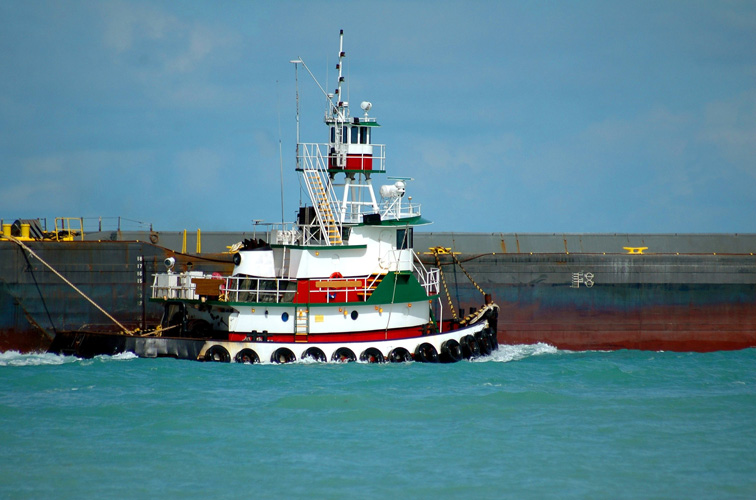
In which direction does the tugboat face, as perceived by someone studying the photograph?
facing to the right of the viewer

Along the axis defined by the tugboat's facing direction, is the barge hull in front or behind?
in front
